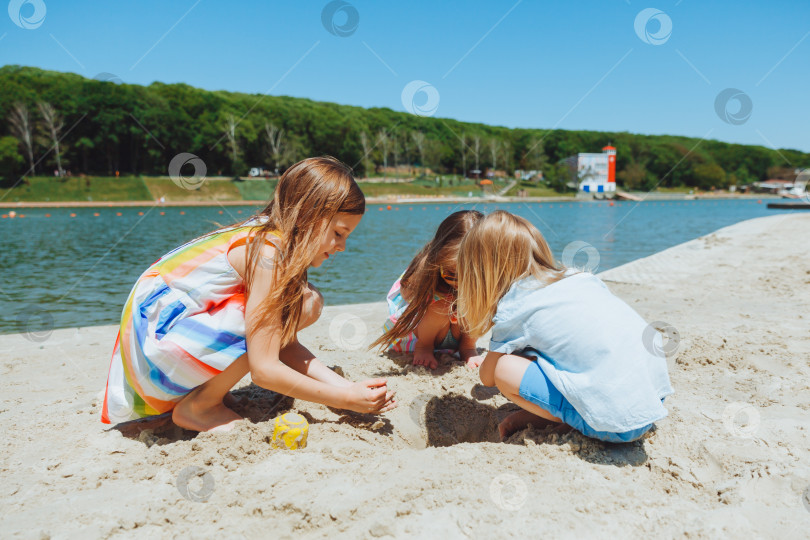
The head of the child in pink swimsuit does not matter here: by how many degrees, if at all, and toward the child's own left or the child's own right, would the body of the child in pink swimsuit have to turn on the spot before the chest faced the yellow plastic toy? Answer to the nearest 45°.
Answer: approximately 90° to the child's own right

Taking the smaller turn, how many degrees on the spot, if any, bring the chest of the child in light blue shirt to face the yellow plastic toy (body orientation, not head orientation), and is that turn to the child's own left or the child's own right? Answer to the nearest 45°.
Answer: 0° — they already face it

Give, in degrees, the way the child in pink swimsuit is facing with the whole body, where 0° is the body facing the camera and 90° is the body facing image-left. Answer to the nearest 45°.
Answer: approximately 315°

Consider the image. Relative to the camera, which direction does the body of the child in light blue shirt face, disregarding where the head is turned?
to the viewer's left

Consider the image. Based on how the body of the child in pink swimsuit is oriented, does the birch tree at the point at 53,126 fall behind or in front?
behind

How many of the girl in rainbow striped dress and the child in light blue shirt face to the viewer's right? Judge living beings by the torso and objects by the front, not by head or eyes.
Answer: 1

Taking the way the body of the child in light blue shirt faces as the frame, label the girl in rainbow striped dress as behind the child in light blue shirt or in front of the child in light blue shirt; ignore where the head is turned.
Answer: in front

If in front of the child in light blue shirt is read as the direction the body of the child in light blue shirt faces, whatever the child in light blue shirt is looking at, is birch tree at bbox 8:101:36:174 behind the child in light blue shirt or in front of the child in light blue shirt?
in front

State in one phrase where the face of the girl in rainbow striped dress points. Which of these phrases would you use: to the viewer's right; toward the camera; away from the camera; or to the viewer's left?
to the viewer's right

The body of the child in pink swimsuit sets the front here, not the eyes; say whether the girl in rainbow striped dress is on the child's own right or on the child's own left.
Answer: on the child's own right

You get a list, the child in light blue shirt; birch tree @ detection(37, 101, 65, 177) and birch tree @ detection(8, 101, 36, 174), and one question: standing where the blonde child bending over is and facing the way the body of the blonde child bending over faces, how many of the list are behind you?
2

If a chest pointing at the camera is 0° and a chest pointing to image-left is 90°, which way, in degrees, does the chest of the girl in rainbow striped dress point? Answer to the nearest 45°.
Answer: approximately 270°
